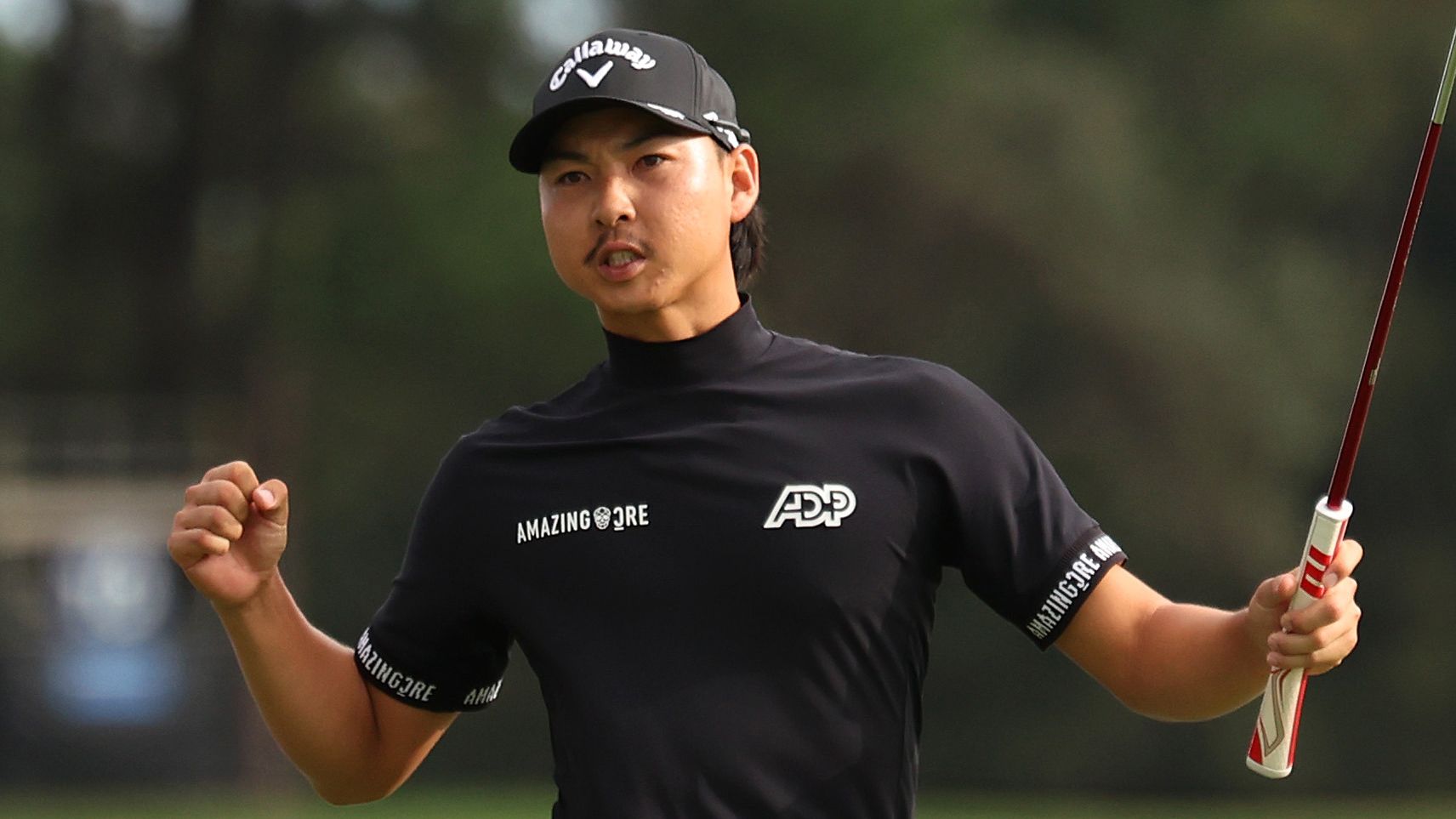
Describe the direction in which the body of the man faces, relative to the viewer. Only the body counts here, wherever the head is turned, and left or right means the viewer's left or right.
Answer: facing the viewer

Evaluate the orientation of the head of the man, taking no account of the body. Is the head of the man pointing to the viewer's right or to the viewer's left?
to the viewer's left
